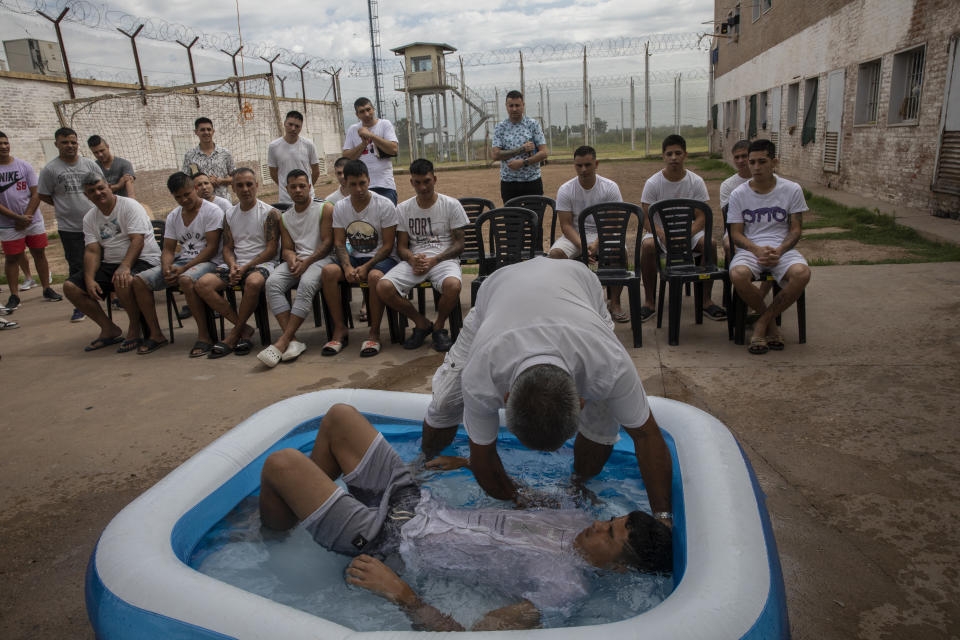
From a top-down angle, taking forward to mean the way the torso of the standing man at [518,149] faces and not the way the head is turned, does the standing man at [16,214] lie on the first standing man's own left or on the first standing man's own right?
on the first standing man's own right

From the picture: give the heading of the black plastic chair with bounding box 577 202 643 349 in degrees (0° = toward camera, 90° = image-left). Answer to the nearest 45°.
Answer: approximately 0°

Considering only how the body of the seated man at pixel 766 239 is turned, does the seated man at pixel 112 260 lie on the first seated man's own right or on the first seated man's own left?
on the first seated man's own right

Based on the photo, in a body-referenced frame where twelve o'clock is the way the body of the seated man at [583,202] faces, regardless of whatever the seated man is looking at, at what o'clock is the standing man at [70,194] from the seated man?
The standing man is roughly at 3 o'clock from the seated man.

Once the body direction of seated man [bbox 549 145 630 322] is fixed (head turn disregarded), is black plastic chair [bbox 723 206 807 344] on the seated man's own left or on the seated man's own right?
on the seated man's own left

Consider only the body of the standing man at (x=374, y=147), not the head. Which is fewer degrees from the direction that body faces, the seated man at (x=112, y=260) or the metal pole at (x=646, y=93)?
the seated man

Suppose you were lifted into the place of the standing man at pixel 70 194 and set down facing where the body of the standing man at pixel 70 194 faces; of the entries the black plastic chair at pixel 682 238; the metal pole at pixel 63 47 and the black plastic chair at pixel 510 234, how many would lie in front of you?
2

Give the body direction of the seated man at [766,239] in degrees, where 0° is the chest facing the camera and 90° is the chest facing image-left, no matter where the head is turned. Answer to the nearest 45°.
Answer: approximately 0°
